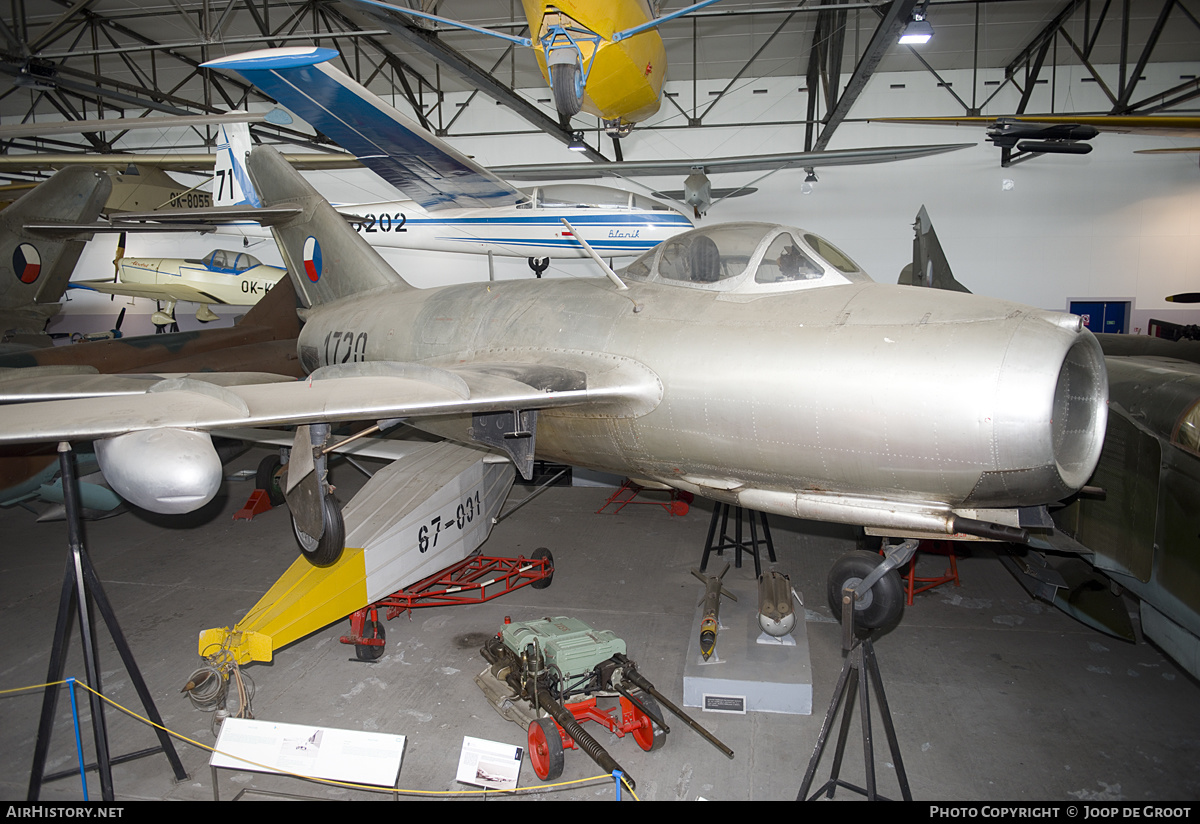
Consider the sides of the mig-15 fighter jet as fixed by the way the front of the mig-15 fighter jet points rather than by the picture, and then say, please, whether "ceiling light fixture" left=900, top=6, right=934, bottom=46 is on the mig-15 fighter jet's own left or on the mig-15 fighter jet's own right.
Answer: on the mig-15 fighter jet's own left

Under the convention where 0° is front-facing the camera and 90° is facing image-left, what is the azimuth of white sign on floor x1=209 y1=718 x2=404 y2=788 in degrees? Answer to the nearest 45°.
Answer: approximately 0°

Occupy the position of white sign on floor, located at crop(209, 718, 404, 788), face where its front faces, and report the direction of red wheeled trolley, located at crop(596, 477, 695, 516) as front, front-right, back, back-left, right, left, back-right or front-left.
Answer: back-left

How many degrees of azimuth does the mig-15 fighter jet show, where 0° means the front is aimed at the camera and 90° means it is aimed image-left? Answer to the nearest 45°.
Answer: approximately 315°

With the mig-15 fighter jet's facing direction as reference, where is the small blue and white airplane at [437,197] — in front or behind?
behind

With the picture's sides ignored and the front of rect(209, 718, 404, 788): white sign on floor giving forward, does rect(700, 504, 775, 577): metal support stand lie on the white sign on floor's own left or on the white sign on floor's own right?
on the white sign on floor's own left

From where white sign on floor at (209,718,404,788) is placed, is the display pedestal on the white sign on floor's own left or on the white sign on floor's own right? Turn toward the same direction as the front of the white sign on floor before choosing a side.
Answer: on the white sign on floor's own left
